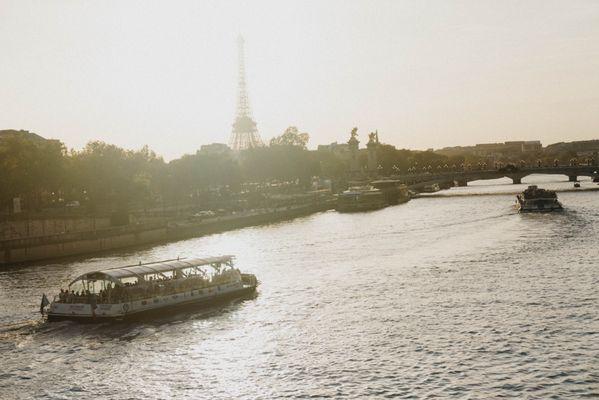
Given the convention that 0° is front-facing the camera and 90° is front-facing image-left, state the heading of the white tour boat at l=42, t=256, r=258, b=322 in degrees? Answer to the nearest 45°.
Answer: approximately 225°
